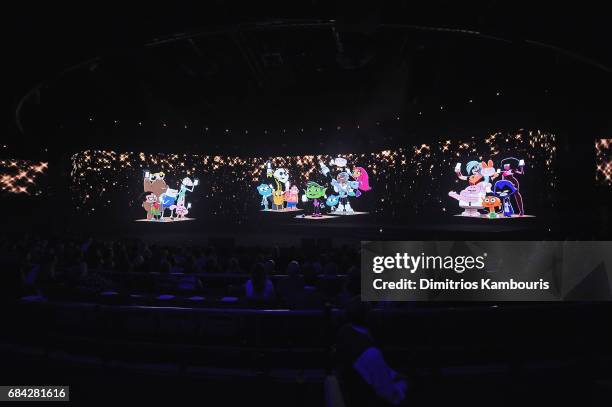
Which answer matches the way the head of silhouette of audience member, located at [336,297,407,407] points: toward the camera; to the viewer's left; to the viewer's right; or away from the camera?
away from the camera

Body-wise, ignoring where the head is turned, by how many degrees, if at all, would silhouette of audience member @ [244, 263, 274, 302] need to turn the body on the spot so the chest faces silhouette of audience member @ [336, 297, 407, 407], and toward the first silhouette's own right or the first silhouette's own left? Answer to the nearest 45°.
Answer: approximately 180°

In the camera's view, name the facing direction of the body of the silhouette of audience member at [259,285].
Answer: away from the camera
